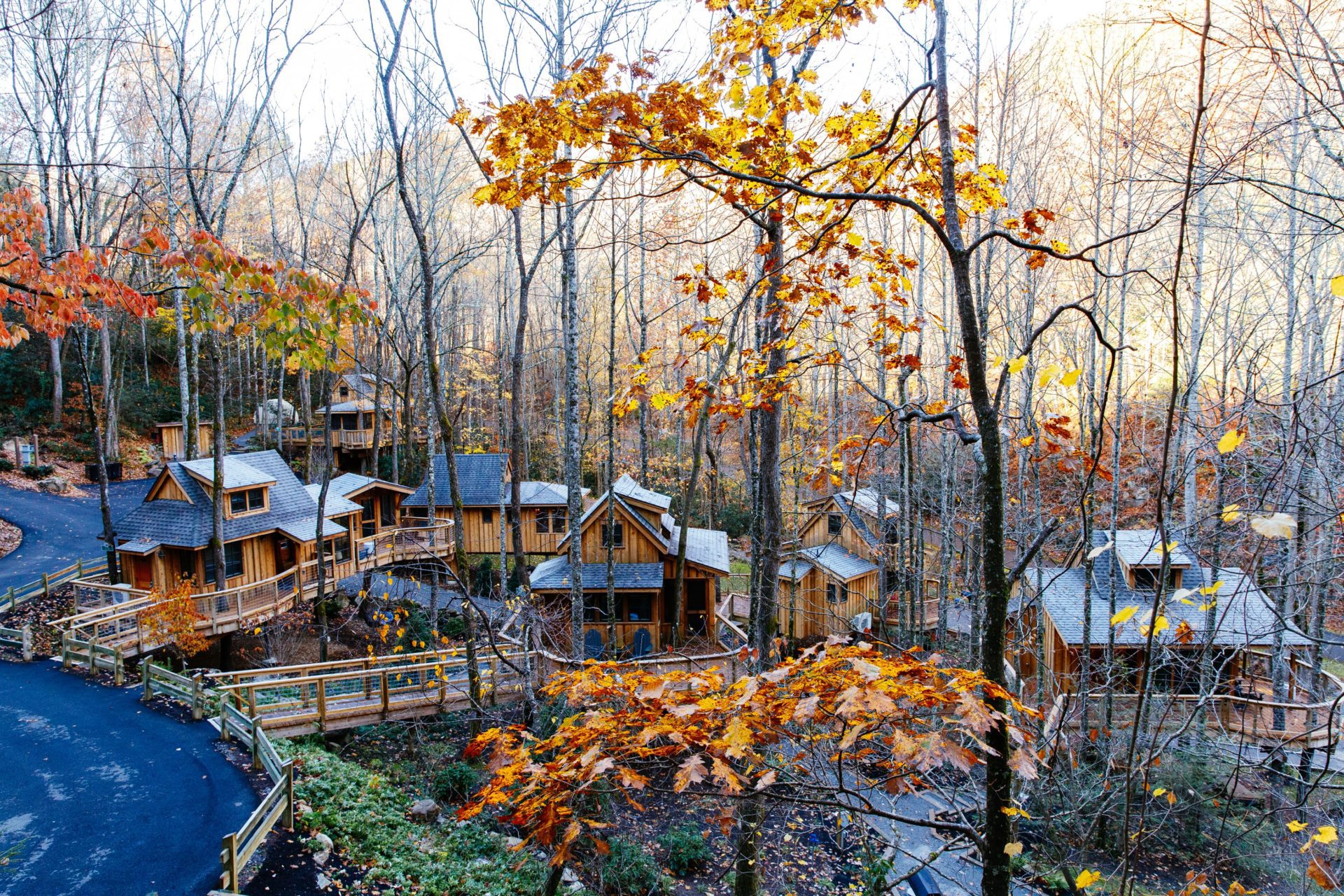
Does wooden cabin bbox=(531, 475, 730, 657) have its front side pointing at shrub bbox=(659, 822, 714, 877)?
yes

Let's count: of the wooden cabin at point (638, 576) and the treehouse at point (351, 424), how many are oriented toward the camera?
2

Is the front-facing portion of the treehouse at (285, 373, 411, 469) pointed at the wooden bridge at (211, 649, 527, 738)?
yes

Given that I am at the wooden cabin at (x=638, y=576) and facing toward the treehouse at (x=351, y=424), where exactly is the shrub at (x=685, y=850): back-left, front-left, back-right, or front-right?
back-left

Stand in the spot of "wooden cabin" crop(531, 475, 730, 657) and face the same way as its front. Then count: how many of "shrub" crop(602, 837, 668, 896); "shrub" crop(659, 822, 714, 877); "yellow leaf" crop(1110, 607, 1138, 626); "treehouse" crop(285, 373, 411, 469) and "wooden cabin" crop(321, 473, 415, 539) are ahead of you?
3

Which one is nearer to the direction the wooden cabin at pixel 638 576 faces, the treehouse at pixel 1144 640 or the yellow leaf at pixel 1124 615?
the yellow leaf

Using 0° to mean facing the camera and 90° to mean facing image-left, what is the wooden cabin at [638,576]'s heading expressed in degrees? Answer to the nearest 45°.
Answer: approximately 0°

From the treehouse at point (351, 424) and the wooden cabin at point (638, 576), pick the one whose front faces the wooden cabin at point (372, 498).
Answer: the treehouse

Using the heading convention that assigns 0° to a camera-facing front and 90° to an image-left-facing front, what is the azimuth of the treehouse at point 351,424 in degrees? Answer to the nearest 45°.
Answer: approximately 0°
